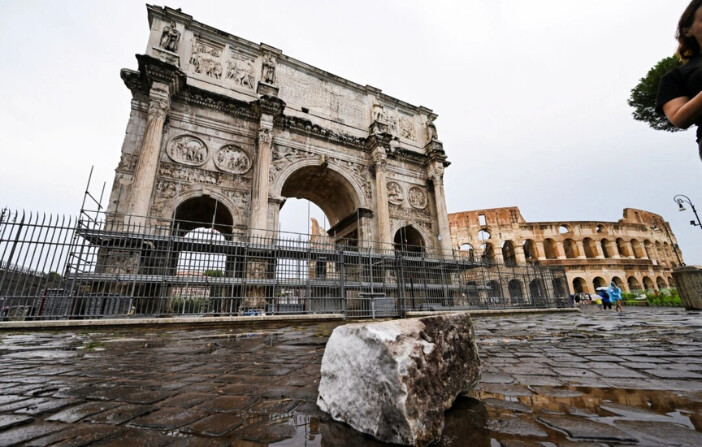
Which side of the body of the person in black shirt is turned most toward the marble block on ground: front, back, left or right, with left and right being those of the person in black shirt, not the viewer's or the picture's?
right
